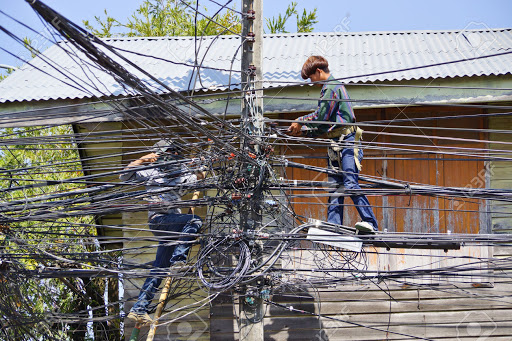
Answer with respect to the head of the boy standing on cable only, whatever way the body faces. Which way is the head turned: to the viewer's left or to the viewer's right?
to the viewer's left

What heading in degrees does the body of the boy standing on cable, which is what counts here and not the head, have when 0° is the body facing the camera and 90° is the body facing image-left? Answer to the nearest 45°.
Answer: approximately 90°

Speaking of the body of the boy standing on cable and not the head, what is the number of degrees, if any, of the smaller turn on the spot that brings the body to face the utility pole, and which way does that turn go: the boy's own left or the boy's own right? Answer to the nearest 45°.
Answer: approximately 45° to the boy's own left

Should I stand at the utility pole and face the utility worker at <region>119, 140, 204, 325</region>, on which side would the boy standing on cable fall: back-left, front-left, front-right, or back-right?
back-right

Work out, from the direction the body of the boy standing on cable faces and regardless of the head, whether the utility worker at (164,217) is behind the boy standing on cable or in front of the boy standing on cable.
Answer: in front

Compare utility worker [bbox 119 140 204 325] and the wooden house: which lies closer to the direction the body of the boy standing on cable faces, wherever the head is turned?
the utility worker
